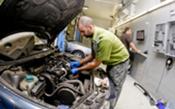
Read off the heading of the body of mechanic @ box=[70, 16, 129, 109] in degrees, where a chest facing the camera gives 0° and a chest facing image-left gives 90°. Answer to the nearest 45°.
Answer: approximately 90°

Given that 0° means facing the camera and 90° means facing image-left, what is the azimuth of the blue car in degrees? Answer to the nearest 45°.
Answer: approximately 315°

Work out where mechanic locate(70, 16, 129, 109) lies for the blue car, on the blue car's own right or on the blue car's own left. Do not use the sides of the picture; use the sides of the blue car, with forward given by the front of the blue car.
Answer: on the blue car's own left

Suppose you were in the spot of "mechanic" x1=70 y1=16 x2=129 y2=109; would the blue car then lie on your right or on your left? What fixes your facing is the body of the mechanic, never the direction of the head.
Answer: on your left

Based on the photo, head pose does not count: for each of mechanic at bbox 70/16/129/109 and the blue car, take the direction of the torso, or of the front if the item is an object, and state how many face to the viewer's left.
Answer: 1
